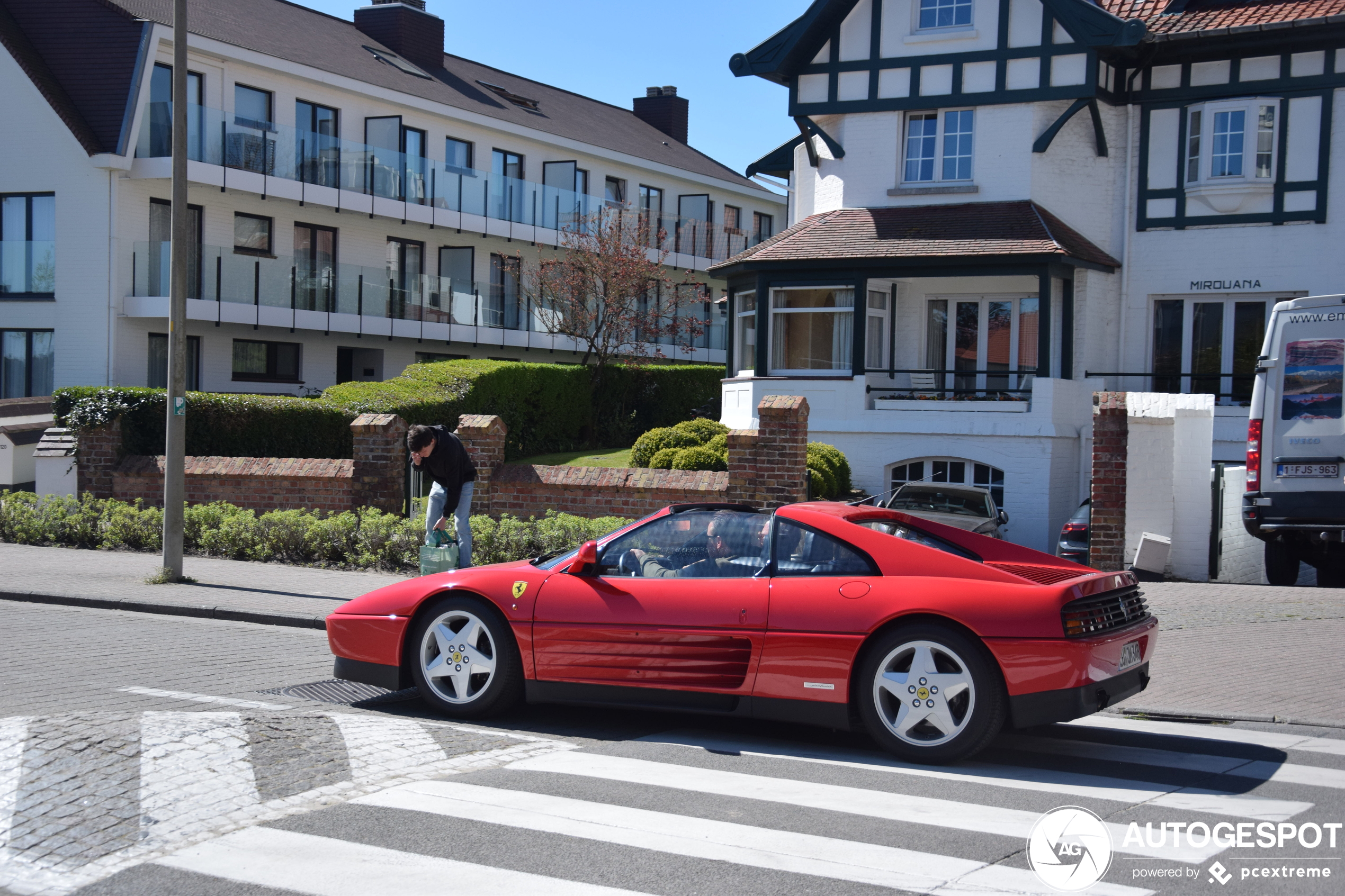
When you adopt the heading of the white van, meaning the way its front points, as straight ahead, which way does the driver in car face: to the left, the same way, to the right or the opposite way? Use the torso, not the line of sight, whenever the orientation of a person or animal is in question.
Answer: to the left

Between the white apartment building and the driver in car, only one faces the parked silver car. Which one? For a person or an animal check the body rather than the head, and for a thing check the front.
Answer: the white apartment building

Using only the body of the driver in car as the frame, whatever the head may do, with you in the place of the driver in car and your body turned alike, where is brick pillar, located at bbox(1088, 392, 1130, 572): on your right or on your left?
on your right

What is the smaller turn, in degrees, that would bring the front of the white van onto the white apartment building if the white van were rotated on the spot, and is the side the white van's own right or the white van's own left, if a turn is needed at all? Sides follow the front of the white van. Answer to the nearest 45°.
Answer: approximately 90° to the white van's own left

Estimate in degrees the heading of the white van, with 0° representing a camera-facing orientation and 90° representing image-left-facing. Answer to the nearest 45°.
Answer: approximately 180°

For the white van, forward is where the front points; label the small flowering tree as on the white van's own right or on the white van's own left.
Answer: on the white van's own left

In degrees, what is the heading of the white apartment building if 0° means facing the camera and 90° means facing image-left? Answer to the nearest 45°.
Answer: approximately 315°

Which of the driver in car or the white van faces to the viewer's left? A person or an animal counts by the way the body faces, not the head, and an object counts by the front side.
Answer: the driver in car

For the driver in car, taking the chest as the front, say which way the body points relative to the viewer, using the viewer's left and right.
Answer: facing to the left of the viewer

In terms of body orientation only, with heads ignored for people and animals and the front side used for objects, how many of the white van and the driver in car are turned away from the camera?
1

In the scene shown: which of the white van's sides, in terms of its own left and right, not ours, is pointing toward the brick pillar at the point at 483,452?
left
